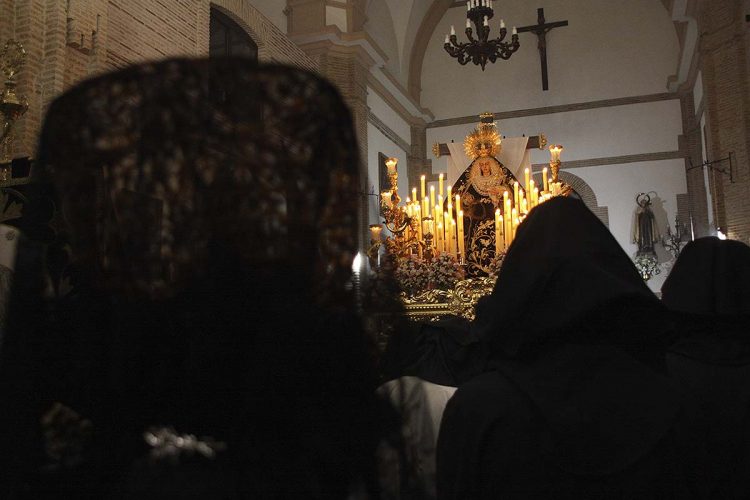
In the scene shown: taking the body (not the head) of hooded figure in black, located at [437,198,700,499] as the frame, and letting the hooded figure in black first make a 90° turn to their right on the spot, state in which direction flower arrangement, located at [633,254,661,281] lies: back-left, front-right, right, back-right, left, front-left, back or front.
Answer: left

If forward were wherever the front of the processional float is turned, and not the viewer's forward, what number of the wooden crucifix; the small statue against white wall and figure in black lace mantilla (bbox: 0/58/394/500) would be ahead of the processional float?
1

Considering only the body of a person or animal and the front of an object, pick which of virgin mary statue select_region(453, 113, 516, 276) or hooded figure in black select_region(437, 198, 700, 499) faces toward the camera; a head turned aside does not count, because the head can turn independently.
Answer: the virgin mary statue

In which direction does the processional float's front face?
toward the camera

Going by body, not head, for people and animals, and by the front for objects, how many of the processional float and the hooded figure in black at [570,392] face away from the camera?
1

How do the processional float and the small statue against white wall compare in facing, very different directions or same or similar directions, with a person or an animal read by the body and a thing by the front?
same or similar directions

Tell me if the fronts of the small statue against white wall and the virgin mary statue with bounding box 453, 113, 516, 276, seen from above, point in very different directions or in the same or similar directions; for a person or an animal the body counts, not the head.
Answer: same or similar directions

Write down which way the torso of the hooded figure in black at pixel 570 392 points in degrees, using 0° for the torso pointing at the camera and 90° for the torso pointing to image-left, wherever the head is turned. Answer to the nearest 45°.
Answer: approximately 180°

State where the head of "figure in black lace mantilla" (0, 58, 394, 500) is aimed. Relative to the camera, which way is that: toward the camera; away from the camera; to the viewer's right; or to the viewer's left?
away from the camera

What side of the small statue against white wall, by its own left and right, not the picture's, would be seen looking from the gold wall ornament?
front

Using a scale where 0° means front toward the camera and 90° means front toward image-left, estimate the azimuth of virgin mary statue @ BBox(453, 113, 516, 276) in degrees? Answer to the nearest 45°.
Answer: approximately 0°

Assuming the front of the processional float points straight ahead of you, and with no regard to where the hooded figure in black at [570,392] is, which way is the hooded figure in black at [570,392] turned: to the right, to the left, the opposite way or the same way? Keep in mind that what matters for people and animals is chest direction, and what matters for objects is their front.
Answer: the opposite way

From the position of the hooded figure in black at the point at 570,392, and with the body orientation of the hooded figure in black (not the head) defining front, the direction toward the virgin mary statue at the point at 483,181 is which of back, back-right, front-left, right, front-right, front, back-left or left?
front

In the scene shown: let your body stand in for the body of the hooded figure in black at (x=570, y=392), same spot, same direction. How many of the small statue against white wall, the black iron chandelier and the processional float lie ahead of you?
3

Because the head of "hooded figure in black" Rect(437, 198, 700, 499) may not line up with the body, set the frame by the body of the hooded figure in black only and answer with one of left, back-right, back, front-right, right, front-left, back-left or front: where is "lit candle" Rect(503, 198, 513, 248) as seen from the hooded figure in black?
front

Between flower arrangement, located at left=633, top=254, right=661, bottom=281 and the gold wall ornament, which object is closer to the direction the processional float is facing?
the gold wall ornament

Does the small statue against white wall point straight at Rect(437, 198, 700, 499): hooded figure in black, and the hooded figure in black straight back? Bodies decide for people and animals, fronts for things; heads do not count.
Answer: yes
